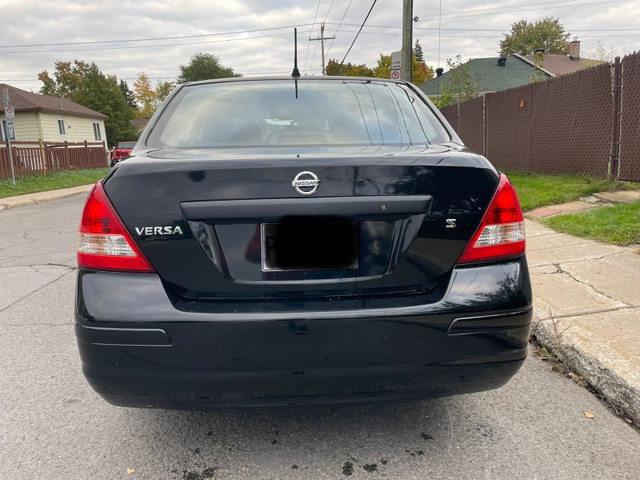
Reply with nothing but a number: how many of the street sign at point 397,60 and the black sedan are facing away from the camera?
1

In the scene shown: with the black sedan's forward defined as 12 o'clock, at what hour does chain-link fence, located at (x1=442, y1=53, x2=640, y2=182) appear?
The chain-link fence is roughly at 1 o'clock from the black sedan.

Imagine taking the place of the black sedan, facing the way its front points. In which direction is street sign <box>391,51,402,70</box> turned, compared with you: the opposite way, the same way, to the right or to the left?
the opposite way

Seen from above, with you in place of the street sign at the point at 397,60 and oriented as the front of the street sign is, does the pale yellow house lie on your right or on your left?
on your right

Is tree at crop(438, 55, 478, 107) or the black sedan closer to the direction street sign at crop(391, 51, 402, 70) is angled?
the black sedan

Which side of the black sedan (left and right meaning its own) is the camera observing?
back
